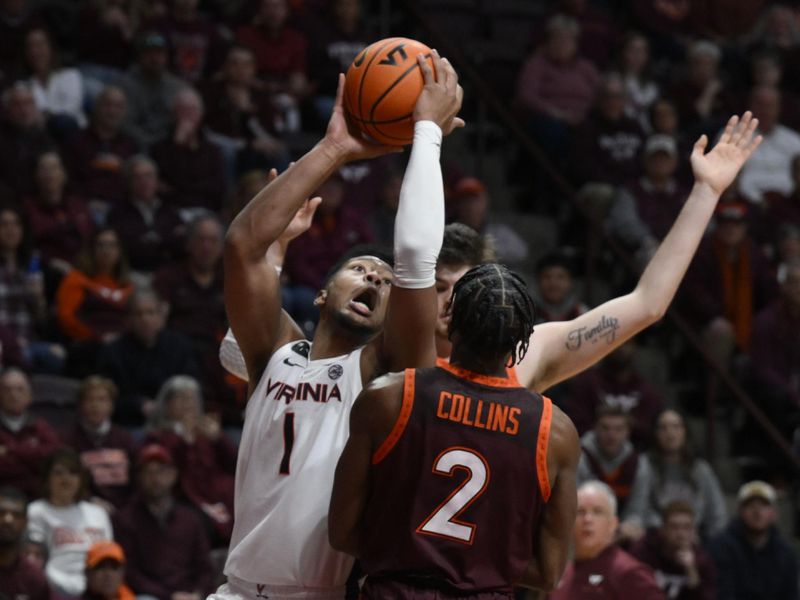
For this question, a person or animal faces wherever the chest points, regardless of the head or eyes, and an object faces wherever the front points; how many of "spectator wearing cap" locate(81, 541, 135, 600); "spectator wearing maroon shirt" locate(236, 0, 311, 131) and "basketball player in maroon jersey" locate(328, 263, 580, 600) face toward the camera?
2

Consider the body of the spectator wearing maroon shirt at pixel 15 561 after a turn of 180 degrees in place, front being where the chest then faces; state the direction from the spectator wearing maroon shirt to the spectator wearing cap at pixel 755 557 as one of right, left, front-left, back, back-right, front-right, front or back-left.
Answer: right

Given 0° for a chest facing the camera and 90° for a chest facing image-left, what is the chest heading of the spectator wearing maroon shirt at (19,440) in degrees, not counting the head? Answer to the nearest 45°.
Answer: approximately 0°

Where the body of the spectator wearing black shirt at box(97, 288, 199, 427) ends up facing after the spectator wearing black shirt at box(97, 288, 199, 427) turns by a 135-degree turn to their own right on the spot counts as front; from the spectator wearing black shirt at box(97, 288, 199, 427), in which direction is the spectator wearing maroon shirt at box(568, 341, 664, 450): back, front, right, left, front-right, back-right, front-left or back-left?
back-right

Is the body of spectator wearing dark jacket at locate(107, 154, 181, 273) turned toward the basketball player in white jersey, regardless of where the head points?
yes
